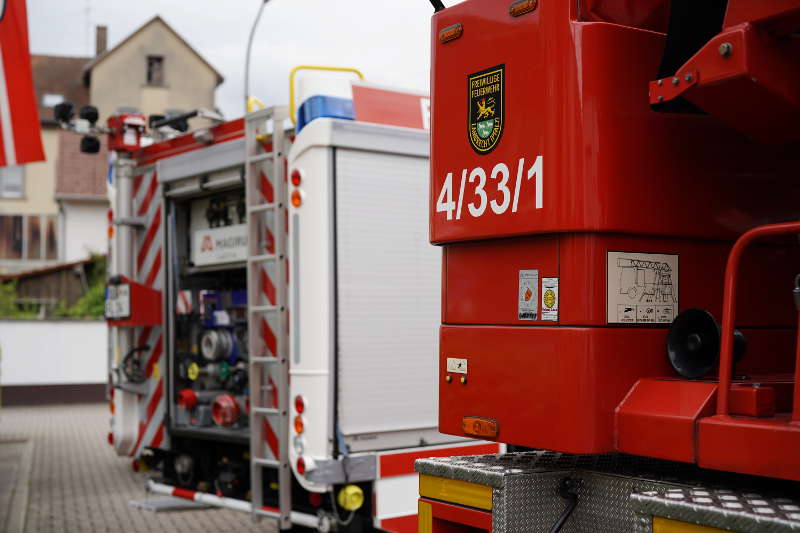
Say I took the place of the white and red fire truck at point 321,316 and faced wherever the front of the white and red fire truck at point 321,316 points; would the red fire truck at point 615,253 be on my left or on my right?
on my right

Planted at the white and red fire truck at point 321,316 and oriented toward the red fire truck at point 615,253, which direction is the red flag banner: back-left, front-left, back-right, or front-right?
back-right

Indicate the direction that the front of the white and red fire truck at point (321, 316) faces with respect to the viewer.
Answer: facing away from the viewer and to the right of the viewer

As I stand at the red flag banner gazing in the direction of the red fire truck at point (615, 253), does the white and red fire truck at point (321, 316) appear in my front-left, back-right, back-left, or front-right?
front-left

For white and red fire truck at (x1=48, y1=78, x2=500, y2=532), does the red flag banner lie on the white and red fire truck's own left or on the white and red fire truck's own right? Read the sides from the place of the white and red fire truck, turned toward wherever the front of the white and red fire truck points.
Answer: on the white and red fire truck's own left
